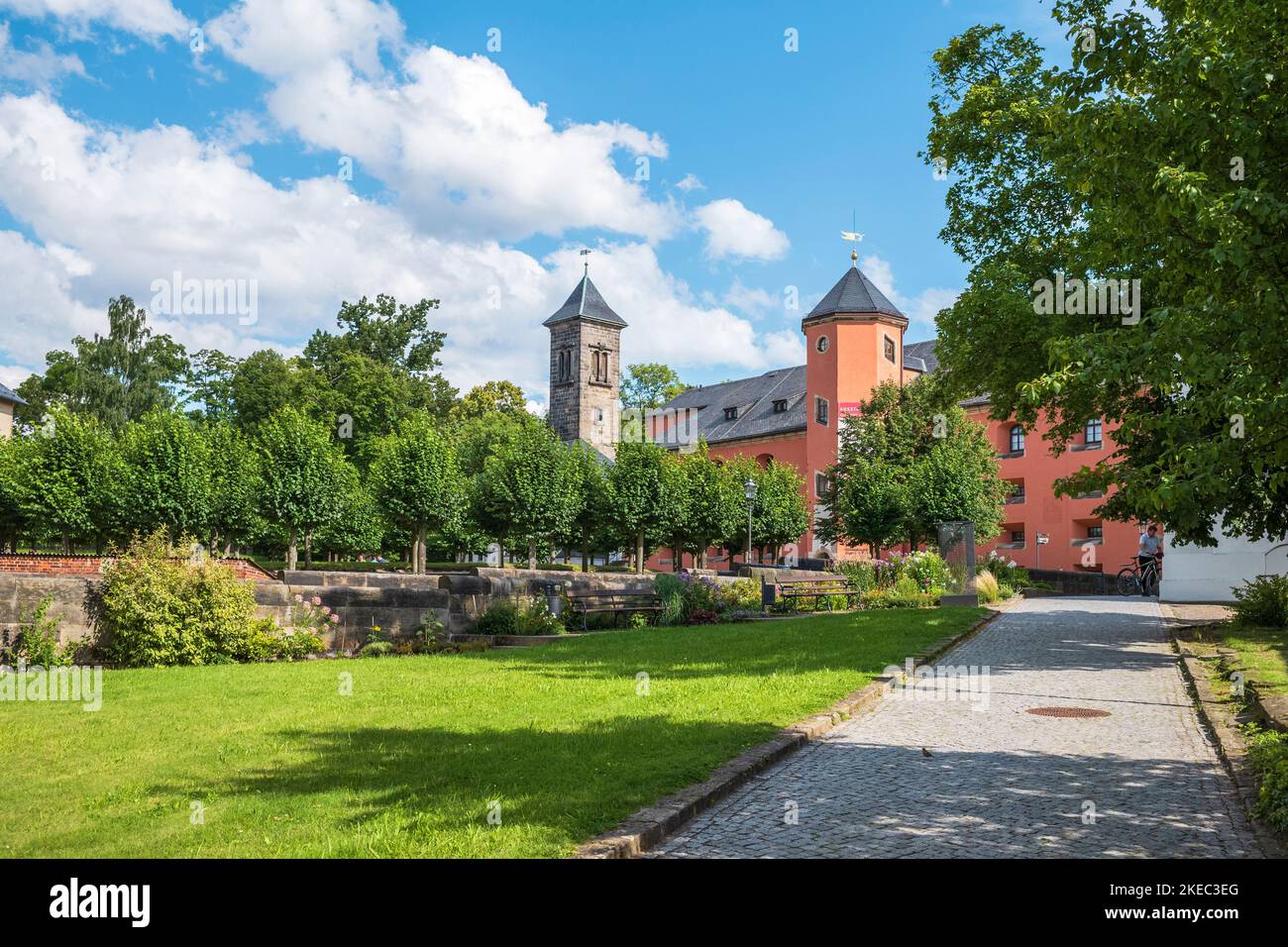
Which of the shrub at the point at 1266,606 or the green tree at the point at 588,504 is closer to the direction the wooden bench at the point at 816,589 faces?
the shrub

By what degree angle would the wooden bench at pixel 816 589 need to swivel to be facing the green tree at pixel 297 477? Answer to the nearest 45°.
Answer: approximately 135° to its right

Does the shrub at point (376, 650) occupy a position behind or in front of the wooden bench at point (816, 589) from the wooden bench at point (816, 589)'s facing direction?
in front

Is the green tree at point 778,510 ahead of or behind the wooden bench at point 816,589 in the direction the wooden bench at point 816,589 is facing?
behind

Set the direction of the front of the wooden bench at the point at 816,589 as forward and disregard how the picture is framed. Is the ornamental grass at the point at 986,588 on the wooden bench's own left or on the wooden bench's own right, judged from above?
on the wooden bench's own left

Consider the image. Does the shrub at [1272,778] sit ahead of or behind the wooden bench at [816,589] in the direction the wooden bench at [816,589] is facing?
ahead

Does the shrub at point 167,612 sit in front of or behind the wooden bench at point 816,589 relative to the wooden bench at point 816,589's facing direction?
in front

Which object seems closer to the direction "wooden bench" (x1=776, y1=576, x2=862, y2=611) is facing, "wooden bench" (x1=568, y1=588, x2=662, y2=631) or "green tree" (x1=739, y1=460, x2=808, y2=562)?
the wooden bench

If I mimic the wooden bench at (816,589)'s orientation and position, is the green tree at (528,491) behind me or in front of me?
behind

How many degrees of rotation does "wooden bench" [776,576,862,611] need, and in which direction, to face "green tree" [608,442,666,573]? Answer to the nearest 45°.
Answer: approximately 180°

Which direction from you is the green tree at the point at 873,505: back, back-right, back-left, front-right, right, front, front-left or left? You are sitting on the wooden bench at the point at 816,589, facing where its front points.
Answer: back

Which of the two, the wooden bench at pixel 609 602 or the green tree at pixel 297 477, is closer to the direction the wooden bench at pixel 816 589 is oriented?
the wooden bench

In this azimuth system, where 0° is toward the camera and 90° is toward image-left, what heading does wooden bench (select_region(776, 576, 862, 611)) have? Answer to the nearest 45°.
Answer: approximately 0°
